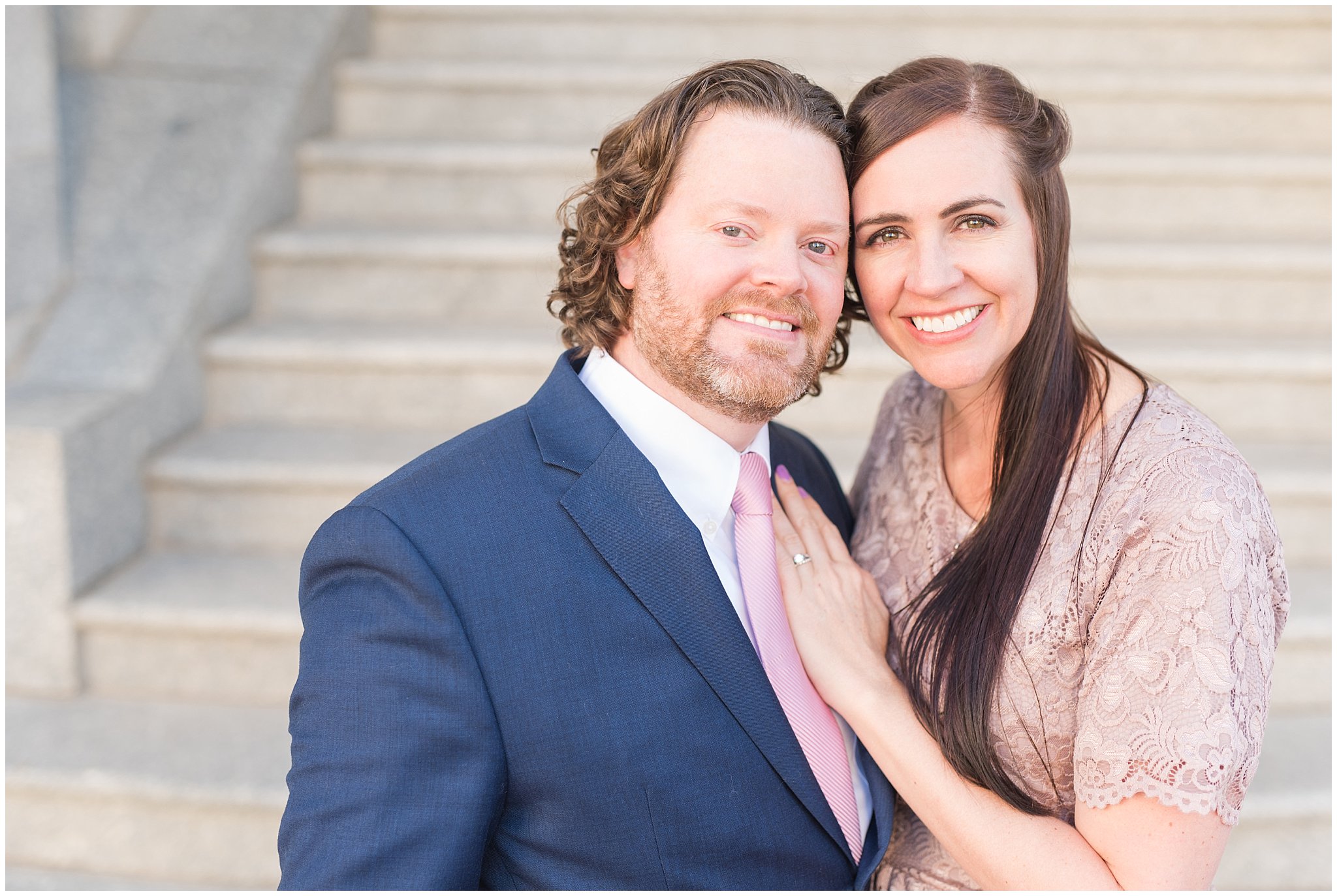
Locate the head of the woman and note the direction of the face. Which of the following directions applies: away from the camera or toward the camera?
toward the camera

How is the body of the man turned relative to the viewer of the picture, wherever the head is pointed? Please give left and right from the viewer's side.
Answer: facing the viewer and to the right of the viewer

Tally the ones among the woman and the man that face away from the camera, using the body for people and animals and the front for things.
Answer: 0
